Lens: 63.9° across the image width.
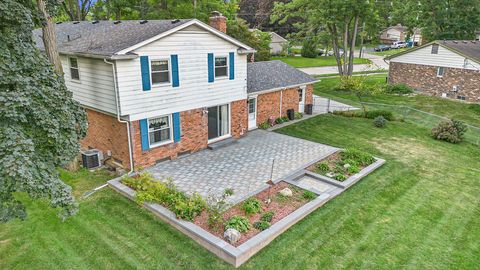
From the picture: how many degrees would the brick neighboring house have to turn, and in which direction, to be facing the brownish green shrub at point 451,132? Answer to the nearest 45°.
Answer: approximately 135° to its left

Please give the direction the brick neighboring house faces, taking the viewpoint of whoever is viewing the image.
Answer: facing away from the viewer and to the left of the viewer

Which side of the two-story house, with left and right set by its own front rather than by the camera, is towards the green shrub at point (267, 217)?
back

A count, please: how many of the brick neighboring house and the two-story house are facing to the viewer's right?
0

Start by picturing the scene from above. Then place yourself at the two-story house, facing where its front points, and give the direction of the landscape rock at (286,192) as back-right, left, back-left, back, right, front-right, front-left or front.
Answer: back

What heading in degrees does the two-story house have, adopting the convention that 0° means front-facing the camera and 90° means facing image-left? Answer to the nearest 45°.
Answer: approximately 135°

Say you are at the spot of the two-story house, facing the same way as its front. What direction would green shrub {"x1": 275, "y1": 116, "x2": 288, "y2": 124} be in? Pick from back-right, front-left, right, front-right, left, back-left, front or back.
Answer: right

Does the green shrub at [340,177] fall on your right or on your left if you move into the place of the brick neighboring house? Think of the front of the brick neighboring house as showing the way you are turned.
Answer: on your left

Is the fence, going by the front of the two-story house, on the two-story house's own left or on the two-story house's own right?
on the two-story house's own right

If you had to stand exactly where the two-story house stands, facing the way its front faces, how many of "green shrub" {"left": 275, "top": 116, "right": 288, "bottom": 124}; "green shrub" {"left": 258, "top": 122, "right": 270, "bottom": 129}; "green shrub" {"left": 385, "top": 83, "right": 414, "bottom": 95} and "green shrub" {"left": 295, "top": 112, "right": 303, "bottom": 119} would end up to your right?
4
